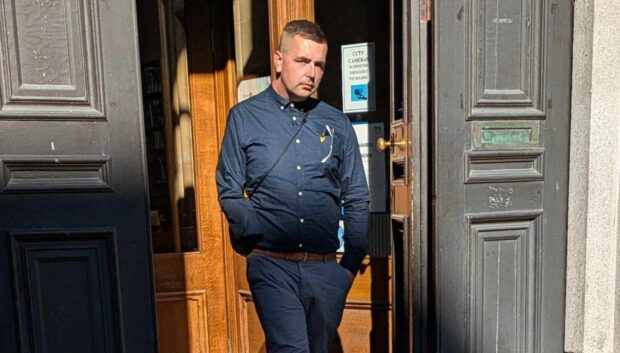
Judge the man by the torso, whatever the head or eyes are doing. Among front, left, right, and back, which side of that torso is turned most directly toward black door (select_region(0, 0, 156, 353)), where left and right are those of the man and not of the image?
right

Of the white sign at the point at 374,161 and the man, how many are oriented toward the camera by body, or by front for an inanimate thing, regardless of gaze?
2

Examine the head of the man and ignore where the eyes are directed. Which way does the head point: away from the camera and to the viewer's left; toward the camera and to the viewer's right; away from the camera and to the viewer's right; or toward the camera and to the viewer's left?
toward the camera and to the viewer's right

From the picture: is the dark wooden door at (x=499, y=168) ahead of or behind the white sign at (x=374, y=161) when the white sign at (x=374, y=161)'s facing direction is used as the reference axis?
ahead

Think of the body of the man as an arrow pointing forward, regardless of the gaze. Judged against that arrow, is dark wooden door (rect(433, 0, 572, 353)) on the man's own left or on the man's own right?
on the man's own left

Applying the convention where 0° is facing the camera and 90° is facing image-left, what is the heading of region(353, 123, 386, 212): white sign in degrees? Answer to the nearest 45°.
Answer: approximately 0°

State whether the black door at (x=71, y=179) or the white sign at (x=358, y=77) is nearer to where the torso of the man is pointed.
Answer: the black door

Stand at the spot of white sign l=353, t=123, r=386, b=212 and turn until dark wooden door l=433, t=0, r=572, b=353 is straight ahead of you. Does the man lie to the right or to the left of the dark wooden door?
right

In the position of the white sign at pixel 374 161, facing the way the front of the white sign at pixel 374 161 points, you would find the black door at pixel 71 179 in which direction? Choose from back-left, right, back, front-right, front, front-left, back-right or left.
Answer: front-right
